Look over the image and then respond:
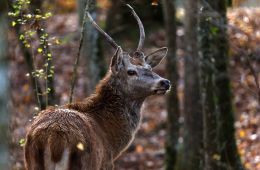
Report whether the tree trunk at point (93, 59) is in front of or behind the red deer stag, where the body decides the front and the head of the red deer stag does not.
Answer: in front

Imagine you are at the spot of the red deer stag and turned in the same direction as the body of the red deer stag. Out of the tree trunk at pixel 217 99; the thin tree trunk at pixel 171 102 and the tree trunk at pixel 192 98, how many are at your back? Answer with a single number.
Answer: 0

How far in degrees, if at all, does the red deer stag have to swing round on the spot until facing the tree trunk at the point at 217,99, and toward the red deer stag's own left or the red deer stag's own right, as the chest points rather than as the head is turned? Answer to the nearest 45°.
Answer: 0° — it already faces it

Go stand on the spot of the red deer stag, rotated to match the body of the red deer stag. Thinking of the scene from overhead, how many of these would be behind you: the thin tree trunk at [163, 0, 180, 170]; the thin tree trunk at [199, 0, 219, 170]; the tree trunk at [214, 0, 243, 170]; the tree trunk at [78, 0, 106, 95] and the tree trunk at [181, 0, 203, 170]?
0

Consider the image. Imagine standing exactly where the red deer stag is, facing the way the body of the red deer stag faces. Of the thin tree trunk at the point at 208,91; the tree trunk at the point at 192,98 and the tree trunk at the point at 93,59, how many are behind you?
0

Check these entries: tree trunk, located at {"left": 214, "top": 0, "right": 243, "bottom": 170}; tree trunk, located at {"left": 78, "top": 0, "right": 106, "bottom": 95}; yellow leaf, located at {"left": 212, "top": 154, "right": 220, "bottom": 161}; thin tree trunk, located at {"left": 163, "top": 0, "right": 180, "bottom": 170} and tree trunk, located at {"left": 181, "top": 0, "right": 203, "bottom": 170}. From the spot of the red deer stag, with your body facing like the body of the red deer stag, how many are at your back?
0

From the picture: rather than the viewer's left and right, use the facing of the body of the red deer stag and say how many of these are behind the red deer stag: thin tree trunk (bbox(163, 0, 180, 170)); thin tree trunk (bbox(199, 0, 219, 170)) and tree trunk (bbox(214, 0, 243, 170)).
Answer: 0

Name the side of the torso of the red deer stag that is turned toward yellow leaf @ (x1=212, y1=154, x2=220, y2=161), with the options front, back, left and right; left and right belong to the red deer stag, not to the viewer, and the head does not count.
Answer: front

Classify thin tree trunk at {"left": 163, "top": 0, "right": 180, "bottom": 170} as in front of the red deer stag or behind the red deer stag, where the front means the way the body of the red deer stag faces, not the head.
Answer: in front

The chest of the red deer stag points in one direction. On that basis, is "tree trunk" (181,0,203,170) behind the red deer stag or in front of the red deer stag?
in front

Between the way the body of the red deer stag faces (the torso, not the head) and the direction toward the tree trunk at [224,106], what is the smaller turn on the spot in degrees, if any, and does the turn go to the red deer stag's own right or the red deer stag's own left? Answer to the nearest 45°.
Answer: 0° — it already faces it

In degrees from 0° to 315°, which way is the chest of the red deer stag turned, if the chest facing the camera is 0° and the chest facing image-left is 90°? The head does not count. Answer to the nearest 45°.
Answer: approximately 225°
